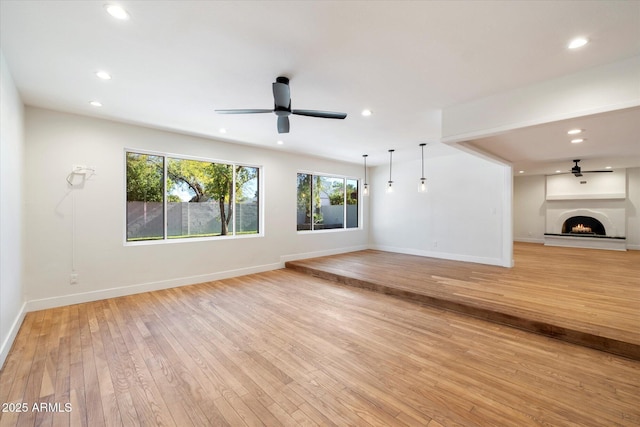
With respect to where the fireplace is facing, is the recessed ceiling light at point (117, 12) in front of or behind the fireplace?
in front

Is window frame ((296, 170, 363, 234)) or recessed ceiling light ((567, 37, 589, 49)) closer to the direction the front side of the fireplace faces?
the recessed ceiling light

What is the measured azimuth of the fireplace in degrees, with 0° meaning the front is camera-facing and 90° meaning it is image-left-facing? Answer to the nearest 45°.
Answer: approximately 0°

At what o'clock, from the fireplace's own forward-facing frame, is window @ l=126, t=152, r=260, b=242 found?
The window is roughly at 1 o'clock from the fireplace.

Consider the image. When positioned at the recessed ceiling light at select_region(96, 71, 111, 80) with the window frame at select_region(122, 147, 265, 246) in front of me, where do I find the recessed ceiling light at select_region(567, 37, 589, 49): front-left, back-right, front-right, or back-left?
back-right

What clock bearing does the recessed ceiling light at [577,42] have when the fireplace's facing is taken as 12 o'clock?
The recessed ceiling light is roughly at 12 o'clock from the fireplace.

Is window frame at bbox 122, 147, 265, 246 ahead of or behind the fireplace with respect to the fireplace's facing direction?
ahead

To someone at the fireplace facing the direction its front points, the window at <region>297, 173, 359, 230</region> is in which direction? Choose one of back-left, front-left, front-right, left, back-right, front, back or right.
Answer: front-right
